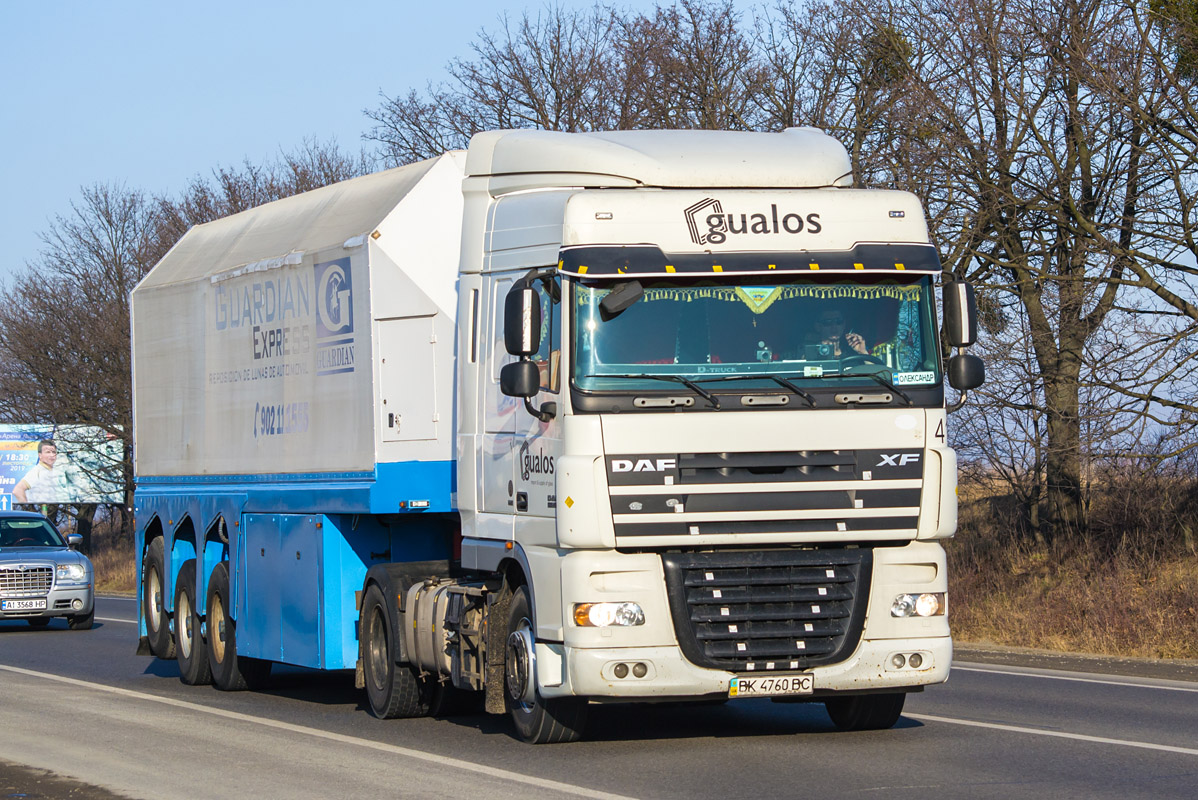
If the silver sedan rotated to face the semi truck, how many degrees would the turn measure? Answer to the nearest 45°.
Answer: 0° — it already faces it

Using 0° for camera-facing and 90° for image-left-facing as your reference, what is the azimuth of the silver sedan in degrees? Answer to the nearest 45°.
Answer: approximately 0°

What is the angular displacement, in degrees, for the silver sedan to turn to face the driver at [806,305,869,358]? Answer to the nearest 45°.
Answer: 0° — it already faces them

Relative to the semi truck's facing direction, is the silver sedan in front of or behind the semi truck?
behind
